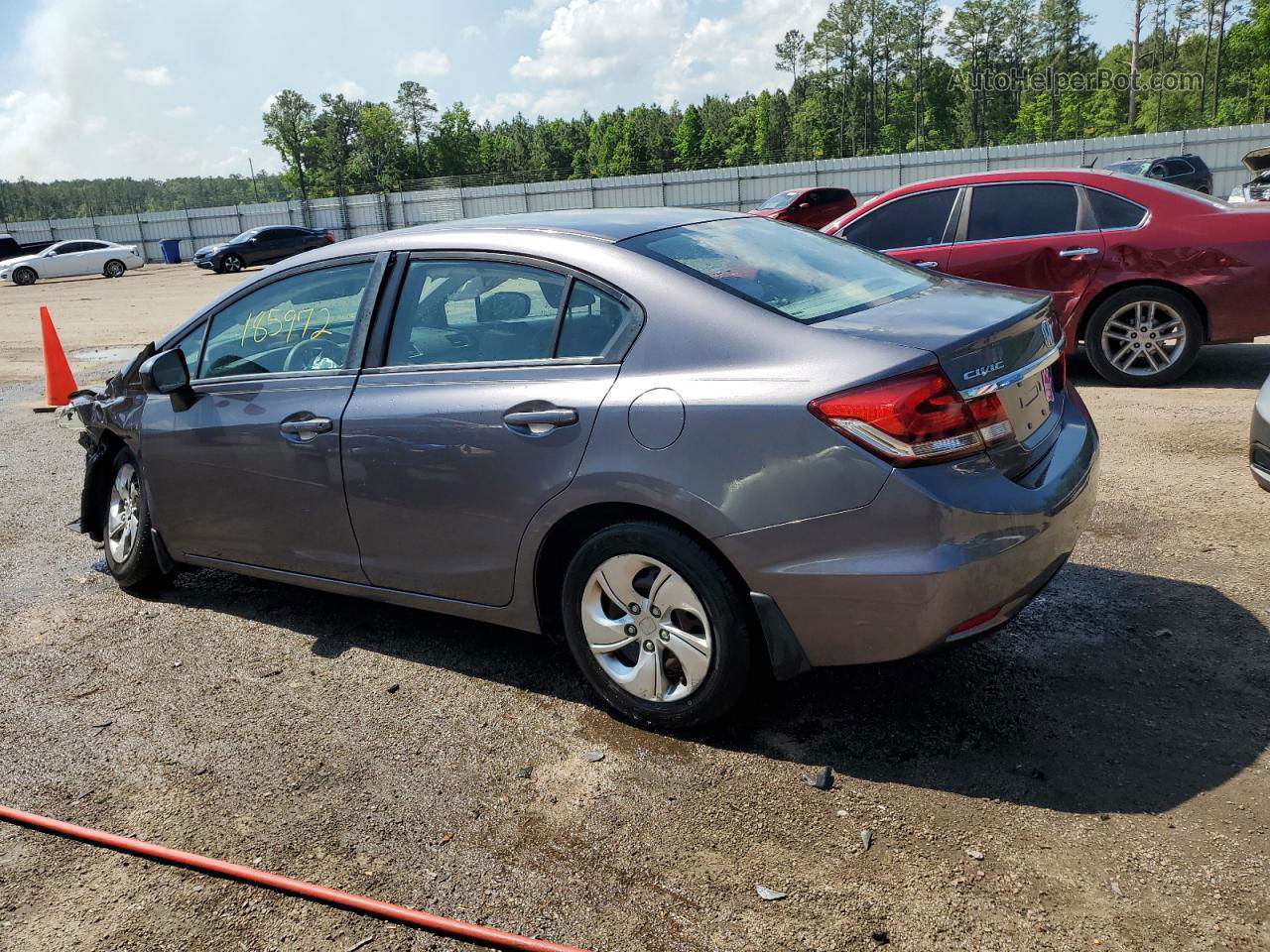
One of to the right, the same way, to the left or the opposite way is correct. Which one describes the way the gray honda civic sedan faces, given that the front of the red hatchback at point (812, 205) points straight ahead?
to the right

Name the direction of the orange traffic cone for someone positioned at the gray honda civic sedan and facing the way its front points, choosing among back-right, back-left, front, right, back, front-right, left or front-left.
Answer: front

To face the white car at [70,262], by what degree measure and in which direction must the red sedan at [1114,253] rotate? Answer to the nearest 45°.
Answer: approximately 45° to its right

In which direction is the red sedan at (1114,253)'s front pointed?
to the viewer's left

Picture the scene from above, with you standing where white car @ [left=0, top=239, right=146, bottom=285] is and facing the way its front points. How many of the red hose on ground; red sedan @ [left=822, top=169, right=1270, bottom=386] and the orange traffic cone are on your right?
0

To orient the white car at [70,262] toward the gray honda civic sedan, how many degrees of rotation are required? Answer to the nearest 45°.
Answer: approximately 90° to its left

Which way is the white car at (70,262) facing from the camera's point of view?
to the viewer's left

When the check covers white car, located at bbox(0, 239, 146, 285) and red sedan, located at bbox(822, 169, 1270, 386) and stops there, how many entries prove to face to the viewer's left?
2

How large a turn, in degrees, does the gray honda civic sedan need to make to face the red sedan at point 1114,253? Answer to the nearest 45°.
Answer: approximately 90° to its right

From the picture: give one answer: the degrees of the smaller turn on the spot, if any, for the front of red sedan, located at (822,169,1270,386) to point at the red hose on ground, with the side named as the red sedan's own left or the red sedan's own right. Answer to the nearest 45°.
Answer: approximately 90° to the red sedan's own left

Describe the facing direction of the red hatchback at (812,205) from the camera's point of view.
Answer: facing the viewer and to the left of the viewer

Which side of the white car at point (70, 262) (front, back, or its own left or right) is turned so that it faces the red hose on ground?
left

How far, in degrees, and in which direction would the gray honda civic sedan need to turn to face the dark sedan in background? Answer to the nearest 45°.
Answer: approximately 45° to its right

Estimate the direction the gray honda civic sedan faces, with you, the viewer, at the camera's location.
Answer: facing away from the viewer and to the left of the viewer

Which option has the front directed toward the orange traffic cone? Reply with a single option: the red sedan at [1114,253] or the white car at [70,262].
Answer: the red sedan

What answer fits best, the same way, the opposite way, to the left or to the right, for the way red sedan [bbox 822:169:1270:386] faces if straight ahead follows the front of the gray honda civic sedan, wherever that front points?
the same way

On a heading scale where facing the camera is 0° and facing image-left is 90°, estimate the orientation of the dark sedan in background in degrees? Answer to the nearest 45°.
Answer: approximately 45°
